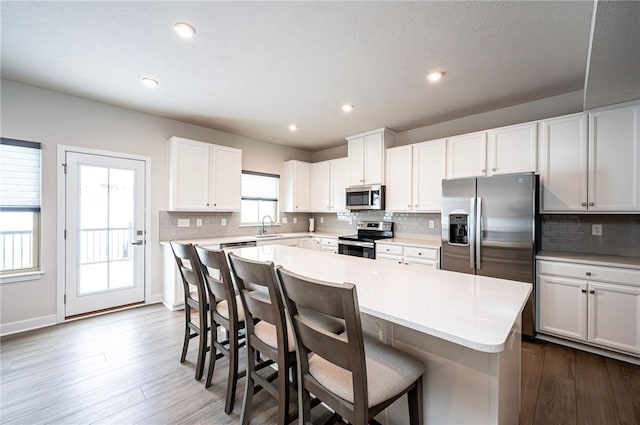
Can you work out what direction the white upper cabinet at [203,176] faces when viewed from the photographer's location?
facing the viewer and to the right of the viewer

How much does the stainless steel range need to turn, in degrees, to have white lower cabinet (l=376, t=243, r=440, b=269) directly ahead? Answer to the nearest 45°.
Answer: approximately 90° to its left

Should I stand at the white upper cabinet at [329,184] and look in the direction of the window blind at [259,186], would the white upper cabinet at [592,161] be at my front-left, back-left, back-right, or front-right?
back-left

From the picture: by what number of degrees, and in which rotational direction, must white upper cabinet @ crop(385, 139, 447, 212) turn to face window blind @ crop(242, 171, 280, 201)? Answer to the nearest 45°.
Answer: approximately 45° to its right

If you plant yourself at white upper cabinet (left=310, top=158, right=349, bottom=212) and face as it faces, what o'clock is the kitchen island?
The kitchen island is roughly at 10 o'clock from the white upper cabinet.

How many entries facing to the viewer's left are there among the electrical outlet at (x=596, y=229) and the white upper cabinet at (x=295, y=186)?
0

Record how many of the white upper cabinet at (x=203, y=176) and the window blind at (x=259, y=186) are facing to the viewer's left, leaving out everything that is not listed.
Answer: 0

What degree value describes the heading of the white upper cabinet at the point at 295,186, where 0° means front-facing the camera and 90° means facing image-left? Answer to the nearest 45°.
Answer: approximately 315°

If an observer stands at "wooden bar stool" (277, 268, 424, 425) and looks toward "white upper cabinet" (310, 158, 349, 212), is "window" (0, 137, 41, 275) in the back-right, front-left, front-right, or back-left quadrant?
front-left

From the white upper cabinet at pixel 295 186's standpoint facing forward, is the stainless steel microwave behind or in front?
in front

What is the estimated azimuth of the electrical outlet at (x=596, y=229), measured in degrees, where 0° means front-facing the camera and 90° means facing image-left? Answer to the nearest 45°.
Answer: approximately 0°

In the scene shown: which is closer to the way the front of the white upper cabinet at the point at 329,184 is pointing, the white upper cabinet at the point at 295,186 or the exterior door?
the exterior door

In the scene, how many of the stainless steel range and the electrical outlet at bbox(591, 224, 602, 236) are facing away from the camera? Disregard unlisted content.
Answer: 0

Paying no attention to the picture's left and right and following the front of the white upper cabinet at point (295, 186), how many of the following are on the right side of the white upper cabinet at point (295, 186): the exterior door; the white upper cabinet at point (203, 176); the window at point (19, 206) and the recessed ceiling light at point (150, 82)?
4
